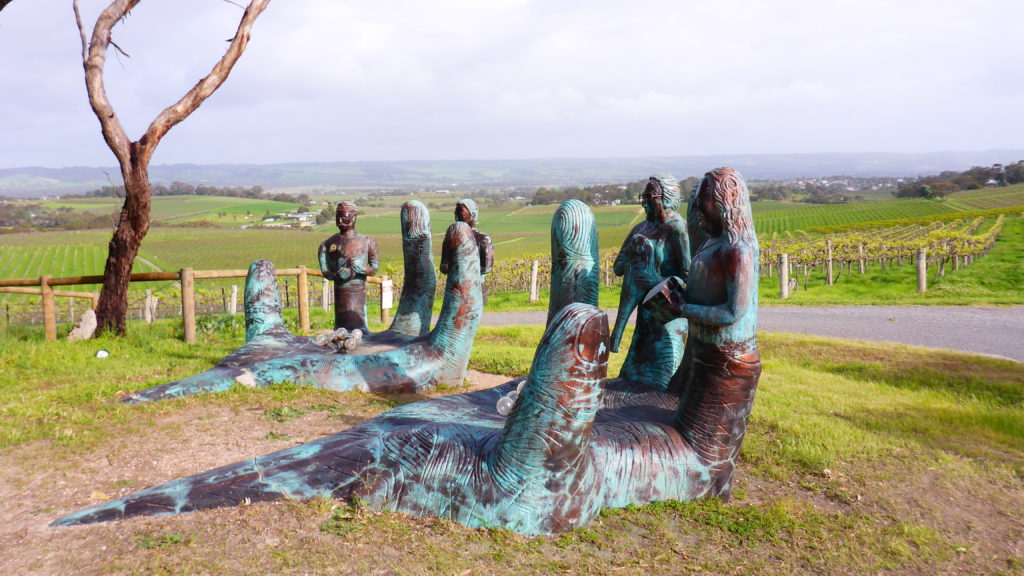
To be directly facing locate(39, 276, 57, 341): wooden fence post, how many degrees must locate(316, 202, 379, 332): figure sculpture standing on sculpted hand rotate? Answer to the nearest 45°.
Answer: approximately 135° to its right

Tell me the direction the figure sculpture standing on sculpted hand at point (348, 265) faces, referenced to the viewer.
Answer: facing the viewer

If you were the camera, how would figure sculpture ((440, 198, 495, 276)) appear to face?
facing the viewer and to the left of the viewer

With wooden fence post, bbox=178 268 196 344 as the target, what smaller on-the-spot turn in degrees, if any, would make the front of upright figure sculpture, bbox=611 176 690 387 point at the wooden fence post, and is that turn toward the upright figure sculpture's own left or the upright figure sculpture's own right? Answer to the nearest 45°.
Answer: approximately 90° to the upright figure sculpture's own right

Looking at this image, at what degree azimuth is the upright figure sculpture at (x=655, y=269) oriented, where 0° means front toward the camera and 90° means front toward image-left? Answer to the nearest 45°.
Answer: approximately 45°

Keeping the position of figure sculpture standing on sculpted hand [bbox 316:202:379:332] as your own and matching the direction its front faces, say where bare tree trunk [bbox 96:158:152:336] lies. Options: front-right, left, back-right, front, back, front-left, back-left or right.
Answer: back-right
